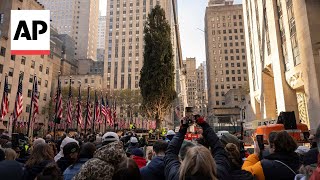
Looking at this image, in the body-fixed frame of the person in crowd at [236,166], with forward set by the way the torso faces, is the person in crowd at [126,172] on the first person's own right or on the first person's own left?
on the first person's own left

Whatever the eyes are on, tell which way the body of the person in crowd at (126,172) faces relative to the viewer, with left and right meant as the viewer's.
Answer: facing away from the viewer

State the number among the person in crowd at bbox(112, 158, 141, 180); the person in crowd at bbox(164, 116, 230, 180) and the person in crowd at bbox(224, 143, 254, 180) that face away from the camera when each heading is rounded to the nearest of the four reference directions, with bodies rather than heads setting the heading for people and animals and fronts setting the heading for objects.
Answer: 3

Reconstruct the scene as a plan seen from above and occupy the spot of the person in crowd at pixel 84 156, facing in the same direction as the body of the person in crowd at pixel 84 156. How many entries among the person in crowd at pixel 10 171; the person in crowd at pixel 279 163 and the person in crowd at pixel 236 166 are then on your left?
1

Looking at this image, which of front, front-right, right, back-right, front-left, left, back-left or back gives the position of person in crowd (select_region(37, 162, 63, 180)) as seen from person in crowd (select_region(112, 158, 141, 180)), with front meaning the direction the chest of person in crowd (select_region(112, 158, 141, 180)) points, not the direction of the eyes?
front-left

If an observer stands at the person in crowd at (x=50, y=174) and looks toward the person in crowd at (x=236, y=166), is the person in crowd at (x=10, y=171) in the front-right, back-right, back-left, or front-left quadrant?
back-left

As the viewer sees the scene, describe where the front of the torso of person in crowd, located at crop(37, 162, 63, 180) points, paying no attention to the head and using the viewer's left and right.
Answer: facing away from the viewer

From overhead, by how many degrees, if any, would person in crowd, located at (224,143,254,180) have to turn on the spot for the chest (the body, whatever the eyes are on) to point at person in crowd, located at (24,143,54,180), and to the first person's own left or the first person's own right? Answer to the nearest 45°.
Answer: approximately 90° to the first person's own left

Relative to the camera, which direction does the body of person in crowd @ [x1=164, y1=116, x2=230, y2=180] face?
away from the camera

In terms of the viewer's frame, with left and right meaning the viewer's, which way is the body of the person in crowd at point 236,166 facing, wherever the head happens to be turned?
facing away from the viewer

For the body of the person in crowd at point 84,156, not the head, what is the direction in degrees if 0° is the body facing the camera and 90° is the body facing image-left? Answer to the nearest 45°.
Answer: approximately 180°

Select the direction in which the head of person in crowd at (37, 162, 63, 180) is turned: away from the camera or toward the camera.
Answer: away from the camera
